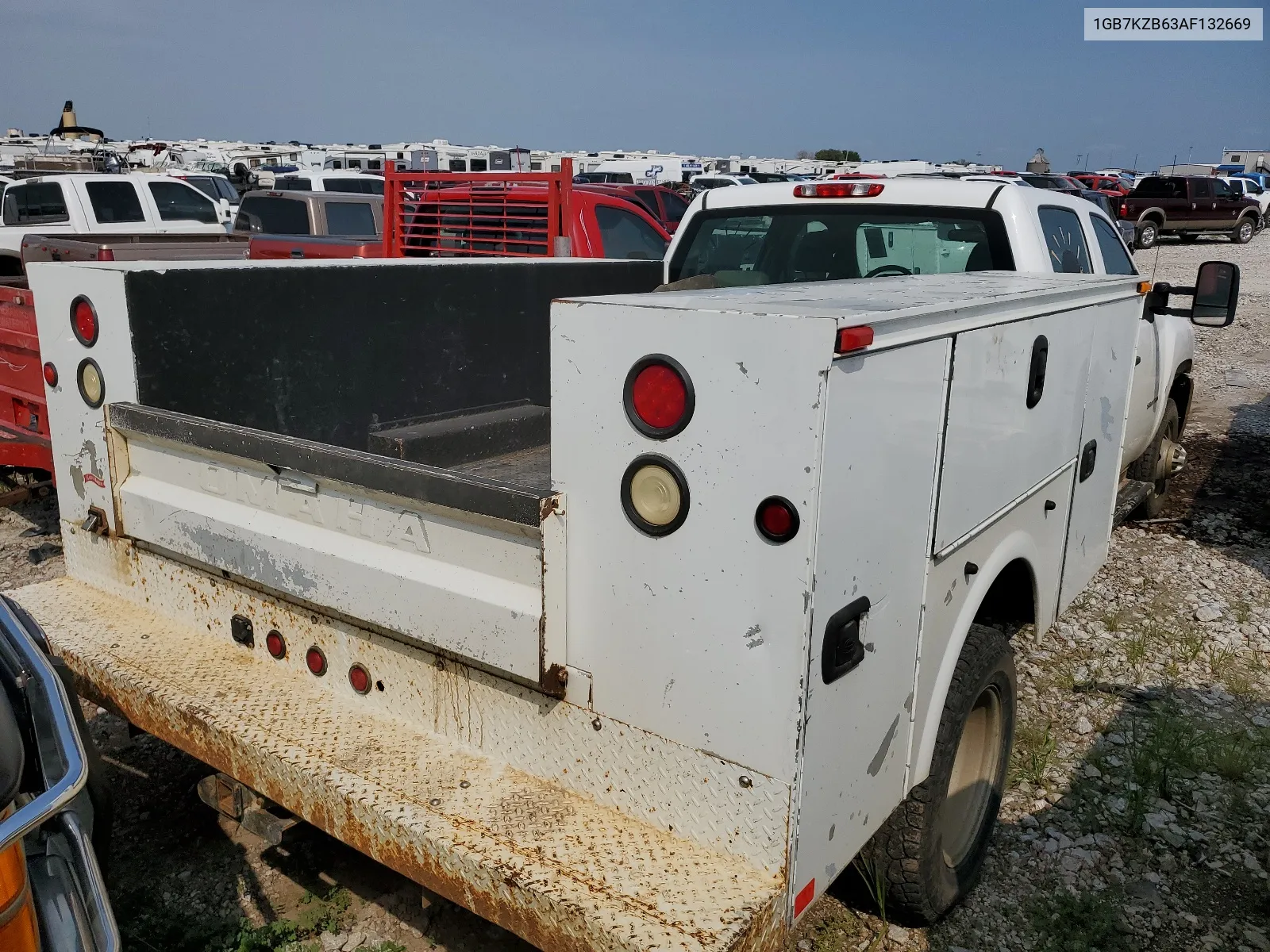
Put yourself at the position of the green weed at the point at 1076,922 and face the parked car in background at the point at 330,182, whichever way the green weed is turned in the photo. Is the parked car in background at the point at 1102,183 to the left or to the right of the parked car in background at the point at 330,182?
right

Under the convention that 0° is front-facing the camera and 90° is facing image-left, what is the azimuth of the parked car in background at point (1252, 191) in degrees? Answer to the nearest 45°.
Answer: approximately 270°

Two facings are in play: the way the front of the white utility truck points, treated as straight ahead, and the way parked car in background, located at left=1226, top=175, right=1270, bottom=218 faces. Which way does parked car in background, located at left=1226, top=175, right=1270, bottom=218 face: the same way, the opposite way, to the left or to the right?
to the right

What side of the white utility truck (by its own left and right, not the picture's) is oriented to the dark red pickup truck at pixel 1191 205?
front

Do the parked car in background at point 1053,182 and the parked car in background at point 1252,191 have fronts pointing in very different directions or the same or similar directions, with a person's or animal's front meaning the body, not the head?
same or similar directions

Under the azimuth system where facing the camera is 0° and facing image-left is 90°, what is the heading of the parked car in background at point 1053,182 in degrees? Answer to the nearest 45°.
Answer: approximately 270°

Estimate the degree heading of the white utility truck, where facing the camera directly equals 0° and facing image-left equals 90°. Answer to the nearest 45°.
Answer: approximately 225°

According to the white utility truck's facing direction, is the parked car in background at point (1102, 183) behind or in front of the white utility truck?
in front

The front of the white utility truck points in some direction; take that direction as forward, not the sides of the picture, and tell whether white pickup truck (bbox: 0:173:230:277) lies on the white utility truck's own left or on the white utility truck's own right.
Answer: on the white utility truck's own left
